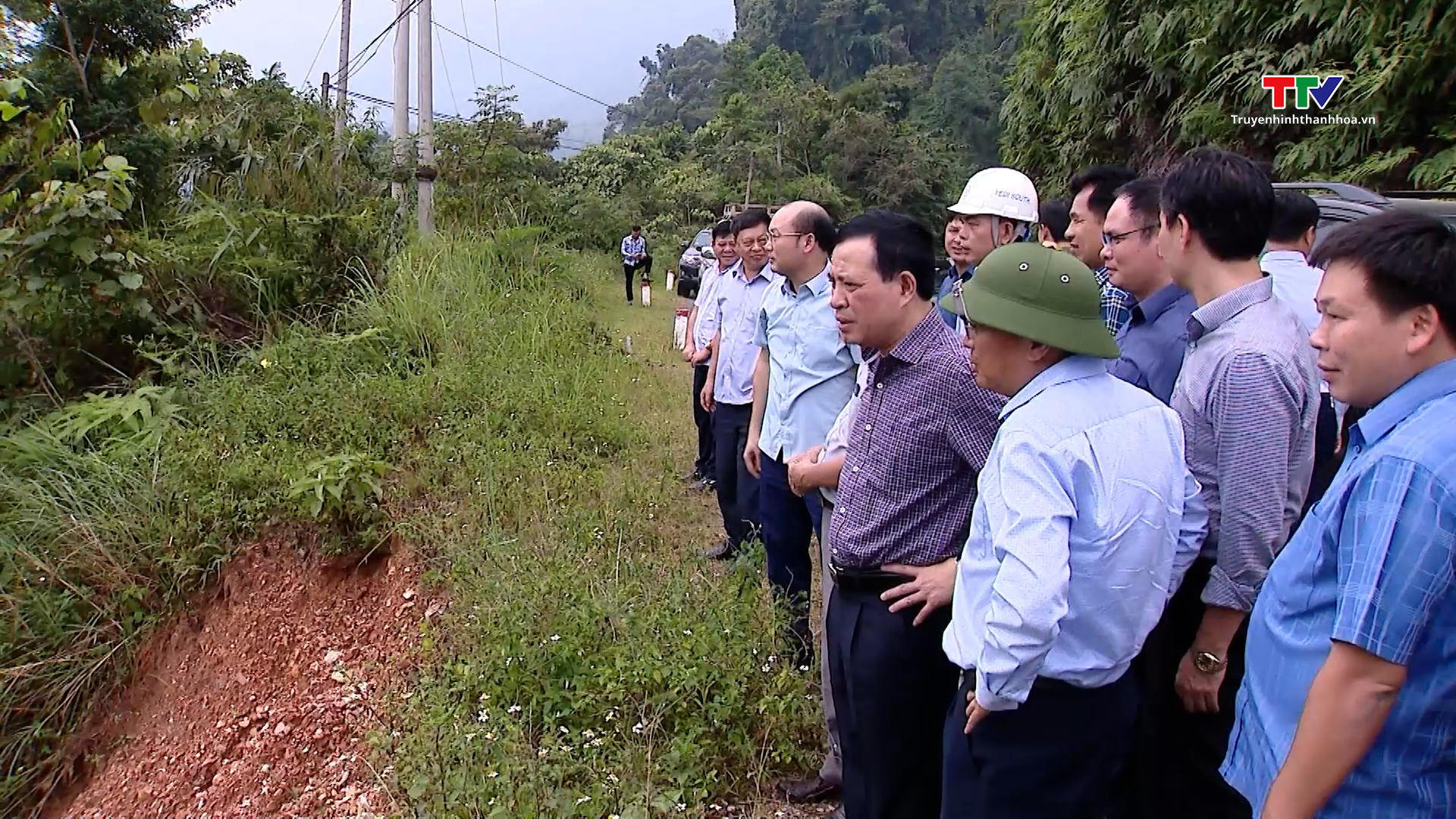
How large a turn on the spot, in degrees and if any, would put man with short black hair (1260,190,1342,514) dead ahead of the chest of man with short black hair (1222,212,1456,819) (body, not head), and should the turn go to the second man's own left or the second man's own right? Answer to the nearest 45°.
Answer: approximately 90° to the second man's own right

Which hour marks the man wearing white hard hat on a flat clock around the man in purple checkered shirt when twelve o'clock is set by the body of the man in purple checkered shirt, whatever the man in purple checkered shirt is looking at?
The man wearing white hard hat is roughly at 5 o'clock from the man in purple checkered shirt.

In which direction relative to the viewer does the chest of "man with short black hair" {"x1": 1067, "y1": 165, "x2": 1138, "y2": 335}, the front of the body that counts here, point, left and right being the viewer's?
facing to the left of the viewer

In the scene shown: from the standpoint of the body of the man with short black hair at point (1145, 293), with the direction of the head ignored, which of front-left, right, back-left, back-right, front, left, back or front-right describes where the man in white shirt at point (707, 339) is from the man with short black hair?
front-right

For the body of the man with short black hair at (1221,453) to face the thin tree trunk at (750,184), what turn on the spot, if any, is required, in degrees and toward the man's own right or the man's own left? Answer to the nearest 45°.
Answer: approximately 45° to the man's own right

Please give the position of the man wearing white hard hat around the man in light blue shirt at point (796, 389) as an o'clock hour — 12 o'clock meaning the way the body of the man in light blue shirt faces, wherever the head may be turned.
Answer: The man wearing white hard hat is roughly at 7 o'clock from the man in light blue shirt.

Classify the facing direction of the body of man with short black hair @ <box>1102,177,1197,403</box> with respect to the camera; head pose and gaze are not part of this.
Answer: to the viewer's left

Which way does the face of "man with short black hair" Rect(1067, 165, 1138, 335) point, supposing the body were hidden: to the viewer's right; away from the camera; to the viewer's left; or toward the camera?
to the viewer's left

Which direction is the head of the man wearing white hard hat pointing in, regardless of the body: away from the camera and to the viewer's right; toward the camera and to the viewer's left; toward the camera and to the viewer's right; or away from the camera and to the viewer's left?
toward the camera and to the viewer's left

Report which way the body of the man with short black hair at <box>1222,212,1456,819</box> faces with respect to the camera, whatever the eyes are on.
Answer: to the viewer's left

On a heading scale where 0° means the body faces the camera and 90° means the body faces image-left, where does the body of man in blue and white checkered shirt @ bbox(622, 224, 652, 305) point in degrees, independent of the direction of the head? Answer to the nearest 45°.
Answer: approximately 0°

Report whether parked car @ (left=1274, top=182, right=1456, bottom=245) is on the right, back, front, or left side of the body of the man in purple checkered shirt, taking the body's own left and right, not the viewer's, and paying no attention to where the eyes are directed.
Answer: back

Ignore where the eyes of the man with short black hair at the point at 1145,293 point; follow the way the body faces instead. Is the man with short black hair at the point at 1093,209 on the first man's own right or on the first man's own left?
on the first man's own right
